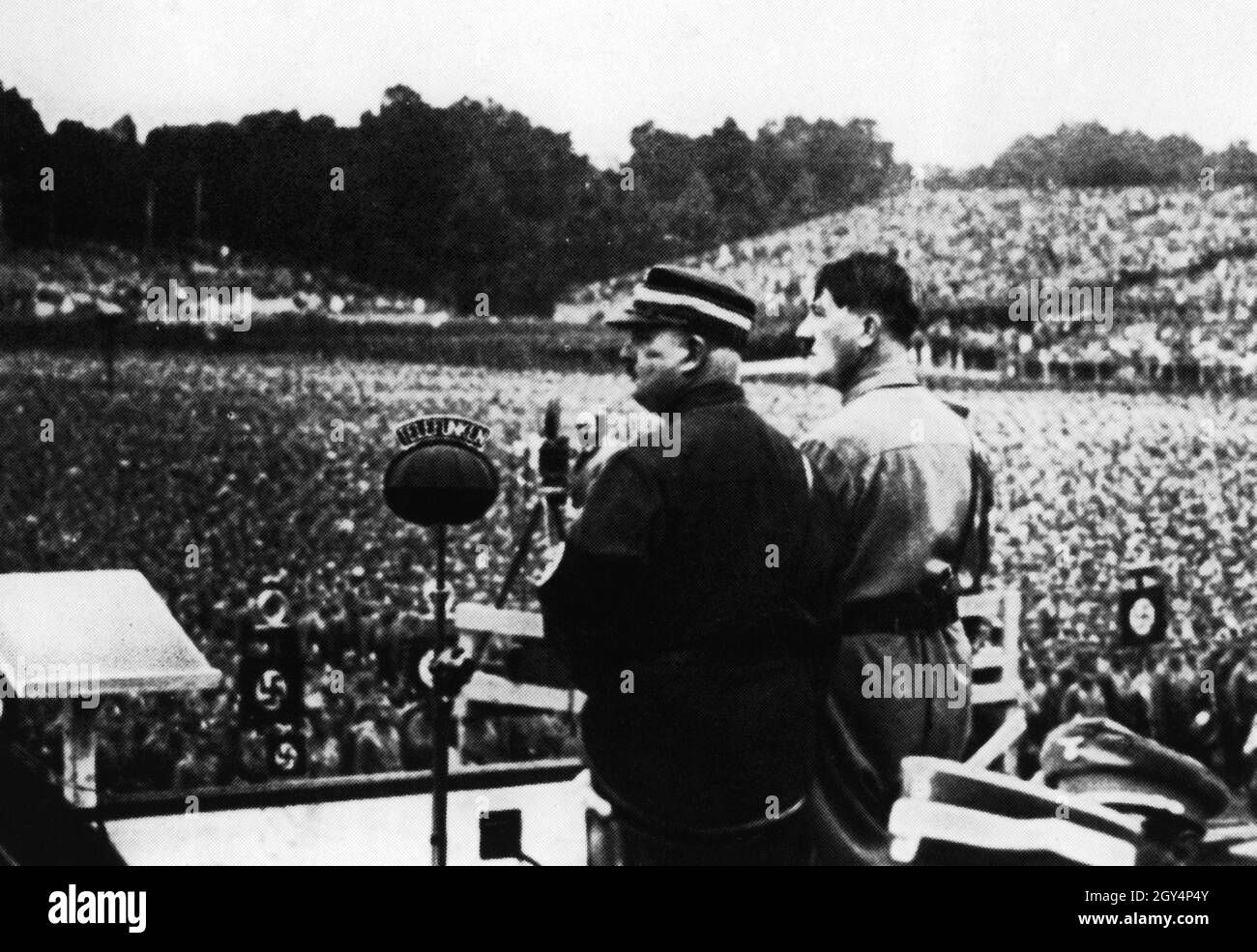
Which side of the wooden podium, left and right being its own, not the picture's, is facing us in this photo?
back

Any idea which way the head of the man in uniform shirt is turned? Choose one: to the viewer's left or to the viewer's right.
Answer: to the viewer's left

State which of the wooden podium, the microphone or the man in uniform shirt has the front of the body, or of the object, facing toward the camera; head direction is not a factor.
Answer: the microphone

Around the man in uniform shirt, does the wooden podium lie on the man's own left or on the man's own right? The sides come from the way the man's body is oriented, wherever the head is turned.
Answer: on the man's own left

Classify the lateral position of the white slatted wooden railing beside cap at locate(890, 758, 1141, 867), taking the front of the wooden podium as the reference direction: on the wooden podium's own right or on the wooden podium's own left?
on the wooden podium's own right

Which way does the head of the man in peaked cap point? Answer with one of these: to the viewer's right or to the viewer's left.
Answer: to the viewer's left

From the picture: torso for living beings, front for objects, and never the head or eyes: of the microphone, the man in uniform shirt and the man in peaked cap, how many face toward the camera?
1

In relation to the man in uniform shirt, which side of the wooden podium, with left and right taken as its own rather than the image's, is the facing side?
right

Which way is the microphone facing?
toward the camera

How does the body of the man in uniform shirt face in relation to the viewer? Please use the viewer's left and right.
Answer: facing away from the viewer and to the left of the viewer

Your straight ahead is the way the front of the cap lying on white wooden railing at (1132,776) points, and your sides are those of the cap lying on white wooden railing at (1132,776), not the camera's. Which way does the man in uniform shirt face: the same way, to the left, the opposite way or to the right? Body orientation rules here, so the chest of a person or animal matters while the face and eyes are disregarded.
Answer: to the right
